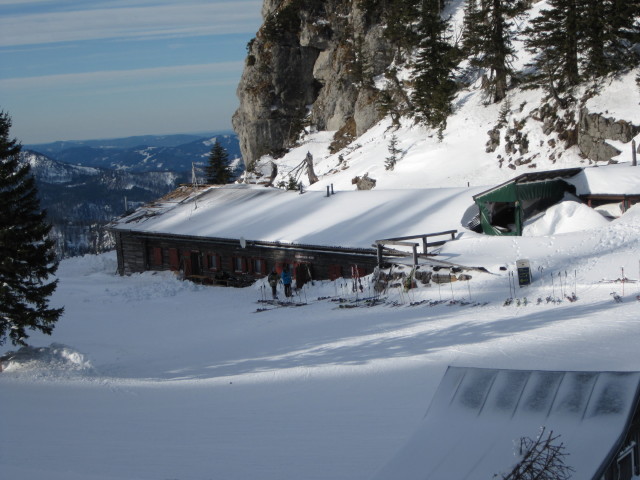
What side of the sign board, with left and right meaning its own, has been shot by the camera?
front

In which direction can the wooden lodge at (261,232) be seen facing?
toward the camera

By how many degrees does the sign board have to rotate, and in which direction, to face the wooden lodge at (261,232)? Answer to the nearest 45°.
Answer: approximately 135° to its right

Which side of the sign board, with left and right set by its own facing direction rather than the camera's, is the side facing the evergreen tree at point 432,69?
back

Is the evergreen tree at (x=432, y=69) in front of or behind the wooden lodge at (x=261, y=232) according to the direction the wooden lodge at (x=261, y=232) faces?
behind

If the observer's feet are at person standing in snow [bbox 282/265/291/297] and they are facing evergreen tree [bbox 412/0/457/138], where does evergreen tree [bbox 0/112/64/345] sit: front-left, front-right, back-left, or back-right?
back-left

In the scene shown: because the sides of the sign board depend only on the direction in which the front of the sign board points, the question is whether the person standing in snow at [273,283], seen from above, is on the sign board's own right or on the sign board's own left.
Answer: on the sign board's own right

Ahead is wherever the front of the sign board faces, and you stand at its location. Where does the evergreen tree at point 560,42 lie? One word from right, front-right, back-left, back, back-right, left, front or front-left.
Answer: back

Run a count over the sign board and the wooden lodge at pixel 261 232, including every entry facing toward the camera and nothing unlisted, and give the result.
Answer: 2

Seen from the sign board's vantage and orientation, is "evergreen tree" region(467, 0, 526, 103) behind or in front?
behind
